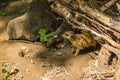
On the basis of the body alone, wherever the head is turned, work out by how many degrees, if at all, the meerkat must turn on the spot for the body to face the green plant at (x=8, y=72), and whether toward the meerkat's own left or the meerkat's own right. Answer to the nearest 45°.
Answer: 0° — it already faces it

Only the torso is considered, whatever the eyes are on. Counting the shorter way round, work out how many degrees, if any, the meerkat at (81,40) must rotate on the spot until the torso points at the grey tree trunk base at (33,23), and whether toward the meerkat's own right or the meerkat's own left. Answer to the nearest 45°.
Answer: approximately 45° to the meerkat's own right

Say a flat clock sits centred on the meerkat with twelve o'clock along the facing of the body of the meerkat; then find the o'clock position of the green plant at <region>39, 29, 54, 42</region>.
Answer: The green plant is roughly at 1 o'clock from the meerkat.

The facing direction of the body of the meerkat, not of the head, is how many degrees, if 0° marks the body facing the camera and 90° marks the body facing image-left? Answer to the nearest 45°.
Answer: approximately 90°
